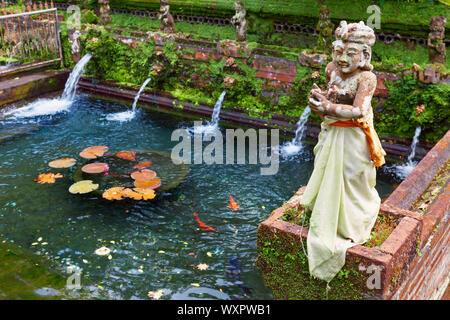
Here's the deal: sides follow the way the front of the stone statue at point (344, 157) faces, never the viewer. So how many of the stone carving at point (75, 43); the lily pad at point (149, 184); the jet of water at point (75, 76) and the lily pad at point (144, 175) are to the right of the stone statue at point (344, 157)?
4

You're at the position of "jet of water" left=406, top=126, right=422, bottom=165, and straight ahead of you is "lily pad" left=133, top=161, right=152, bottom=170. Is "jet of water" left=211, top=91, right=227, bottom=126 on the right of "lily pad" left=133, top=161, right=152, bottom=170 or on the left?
right

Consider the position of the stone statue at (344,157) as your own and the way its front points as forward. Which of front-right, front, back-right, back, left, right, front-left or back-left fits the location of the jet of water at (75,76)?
right

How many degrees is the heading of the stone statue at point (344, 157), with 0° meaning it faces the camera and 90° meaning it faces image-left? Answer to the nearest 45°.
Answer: approximately 45°

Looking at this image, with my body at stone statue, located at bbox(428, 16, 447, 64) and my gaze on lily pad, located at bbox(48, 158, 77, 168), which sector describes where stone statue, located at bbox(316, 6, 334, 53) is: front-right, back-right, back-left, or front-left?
front-right

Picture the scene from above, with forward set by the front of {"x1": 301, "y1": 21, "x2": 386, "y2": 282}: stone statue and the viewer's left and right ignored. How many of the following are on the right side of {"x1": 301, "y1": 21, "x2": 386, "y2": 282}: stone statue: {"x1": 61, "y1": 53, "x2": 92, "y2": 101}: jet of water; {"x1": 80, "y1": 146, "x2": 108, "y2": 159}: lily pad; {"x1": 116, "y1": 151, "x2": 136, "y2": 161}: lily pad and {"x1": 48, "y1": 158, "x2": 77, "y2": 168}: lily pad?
4

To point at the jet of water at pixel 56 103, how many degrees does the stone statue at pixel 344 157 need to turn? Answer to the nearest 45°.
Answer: approximately 90° to its right

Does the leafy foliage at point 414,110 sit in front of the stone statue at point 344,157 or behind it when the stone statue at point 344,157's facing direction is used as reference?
behind

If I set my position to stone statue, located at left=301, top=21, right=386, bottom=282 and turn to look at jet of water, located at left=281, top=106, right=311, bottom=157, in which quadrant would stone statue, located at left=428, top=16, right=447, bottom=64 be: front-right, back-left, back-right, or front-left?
front-right

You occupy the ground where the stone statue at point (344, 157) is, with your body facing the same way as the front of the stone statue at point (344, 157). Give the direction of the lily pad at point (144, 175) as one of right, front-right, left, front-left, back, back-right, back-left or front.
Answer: right

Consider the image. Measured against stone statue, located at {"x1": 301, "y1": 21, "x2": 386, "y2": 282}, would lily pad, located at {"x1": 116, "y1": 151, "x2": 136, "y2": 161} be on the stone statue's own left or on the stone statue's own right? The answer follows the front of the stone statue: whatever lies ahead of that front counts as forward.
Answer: on the stone statue's own right

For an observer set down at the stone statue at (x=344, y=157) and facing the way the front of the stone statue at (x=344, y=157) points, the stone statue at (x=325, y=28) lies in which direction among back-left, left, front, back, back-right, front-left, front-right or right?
back-right

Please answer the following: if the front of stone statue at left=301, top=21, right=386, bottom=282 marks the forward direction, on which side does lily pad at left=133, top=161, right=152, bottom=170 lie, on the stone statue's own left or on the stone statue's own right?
on the stone statue's own right

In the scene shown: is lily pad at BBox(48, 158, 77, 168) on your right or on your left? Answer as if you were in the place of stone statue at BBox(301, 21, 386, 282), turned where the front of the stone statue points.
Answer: on your right

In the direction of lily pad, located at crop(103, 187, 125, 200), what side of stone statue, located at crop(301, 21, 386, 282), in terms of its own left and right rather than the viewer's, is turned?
right
